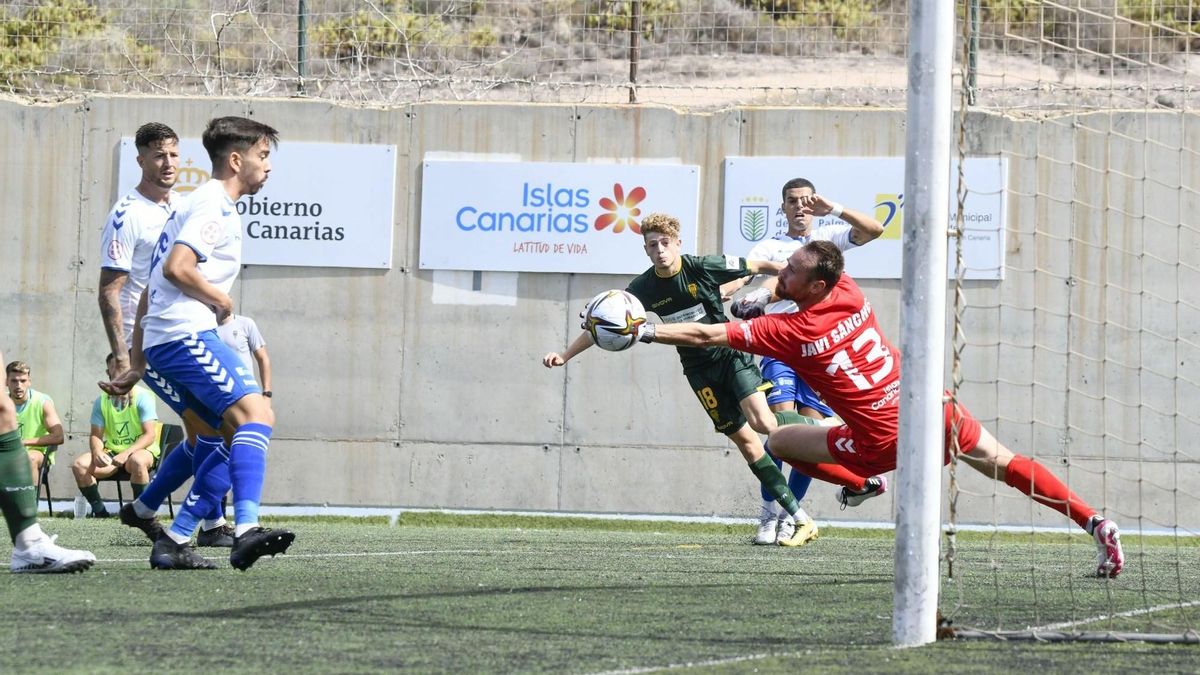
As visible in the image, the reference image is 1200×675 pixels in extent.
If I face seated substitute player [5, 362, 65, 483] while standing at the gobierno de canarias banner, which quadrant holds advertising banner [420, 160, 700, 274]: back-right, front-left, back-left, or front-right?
back-left

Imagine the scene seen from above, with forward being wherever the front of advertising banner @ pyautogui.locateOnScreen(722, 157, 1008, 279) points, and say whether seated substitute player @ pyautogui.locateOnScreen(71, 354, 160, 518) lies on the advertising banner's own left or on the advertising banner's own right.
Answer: on the advertising banner's own right

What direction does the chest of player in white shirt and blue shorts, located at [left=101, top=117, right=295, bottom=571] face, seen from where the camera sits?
to the viewer's right

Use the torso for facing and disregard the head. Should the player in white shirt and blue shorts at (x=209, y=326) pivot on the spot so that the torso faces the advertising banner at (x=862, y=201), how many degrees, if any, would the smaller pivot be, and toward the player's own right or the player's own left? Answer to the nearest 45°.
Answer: approximately 45° to the player's own left

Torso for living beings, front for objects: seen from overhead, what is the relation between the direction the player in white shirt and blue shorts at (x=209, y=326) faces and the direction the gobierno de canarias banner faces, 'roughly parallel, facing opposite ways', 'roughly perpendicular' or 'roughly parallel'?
roughly perpendicular

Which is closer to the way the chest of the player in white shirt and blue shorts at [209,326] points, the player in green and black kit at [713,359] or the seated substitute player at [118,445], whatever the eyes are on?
the player in green and black kit

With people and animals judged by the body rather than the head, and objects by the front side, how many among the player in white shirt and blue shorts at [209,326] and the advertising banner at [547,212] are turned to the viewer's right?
1

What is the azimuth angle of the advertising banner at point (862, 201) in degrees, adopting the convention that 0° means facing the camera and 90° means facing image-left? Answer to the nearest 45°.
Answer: approximately 0°
